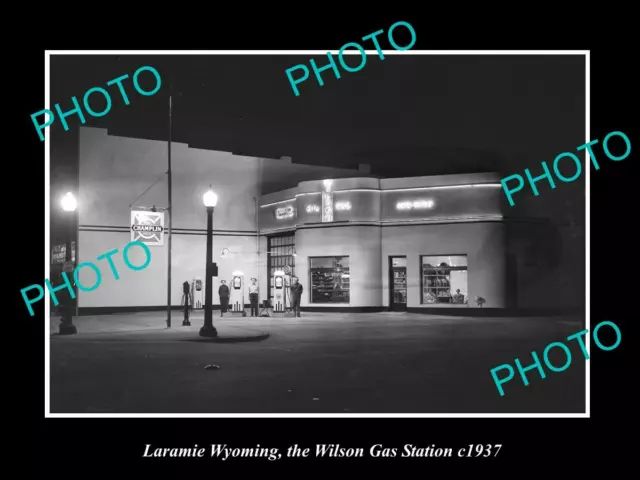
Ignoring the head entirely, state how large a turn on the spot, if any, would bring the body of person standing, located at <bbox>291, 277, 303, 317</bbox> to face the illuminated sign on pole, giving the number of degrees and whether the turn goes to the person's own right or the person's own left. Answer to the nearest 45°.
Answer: approximately 90° to the person's own right

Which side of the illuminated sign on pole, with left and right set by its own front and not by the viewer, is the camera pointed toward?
front

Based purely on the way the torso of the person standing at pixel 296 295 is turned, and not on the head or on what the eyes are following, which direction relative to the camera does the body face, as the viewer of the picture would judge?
toward the camera
